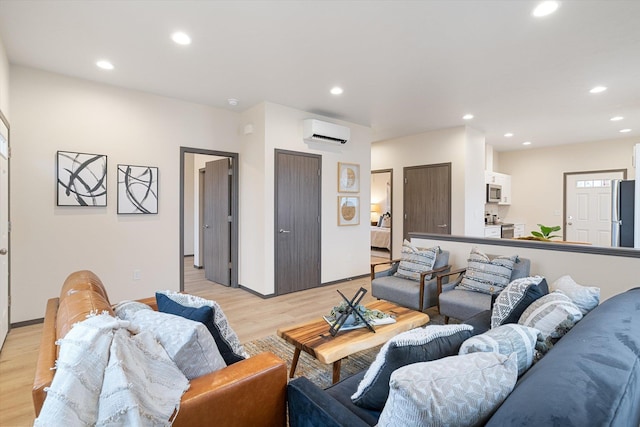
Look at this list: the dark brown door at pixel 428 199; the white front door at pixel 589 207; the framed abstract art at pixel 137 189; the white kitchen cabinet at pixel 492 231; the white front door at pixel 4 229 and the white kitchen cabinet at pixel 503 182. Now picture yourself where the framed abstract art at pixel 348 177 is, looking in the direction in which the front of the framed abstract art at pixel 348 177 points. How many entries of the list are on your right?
2

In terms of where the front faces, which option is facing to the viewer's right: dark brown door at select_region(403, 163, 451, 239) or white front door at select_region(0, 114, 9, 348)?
the white front door

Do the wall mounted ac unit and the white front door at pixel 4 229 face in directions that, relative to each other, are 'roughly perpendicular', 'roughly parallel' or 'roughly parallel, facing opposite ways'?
roughly perpendicular

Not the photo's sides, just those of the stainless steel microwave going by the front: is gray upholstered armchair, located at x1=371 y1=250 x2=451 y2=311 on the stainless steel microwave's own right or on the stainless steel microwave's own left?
on the stainless steel microwave's own right

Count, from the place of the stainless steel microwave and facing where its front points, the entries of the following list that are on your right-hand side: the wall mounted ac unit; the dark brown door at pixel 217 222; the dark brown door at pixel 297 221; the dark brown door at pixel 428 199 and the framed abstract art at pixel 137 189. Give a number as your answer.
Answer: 5

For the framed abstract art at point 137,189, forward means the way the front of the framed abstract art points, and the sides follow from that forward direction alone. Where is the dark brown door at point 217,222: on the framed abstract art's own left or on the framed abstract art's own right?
on the framed abstract art's own left

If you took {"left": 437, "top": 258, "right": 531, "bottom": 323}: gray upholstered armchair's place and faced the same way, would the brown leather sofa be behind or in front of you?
in front

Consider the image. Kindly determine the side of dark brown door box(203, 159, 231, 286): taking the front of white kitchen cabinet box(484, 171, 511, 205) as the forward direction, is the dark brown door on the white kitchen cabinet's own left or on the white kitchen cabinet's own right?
on the white kitchen cabinet's own right
